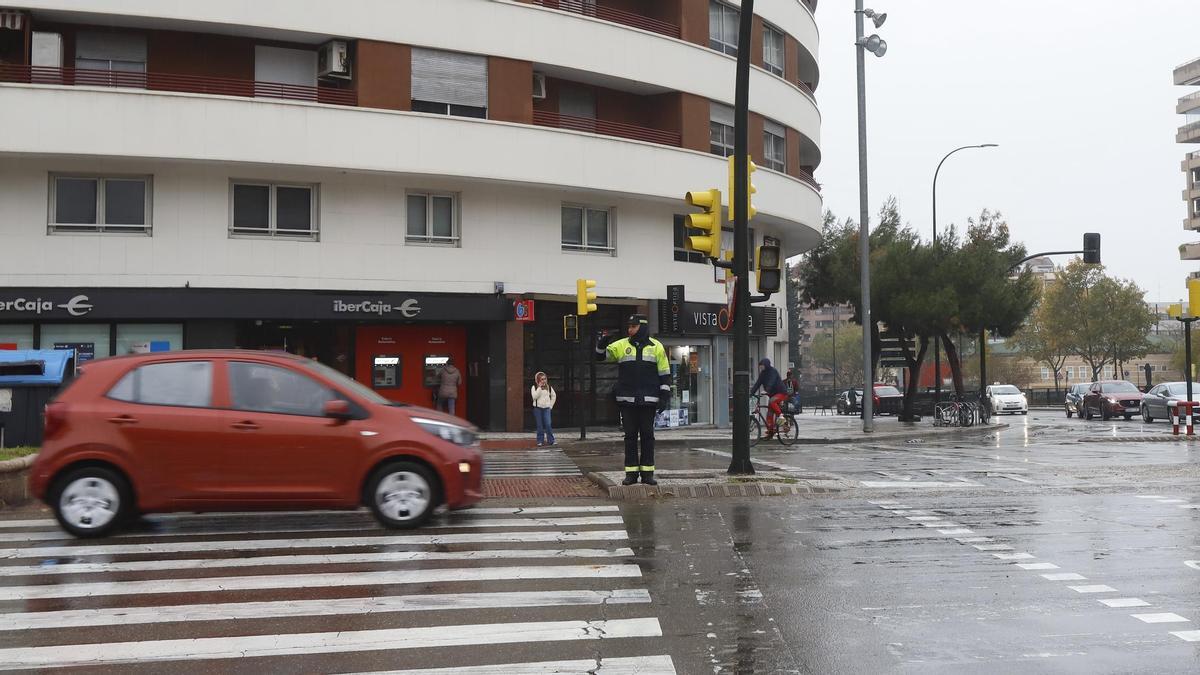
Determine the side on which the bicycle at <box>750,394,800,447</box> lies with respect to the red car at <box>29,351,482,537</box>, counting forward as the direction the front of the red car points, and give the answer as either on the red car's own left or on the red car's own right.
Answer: on the red car's own left

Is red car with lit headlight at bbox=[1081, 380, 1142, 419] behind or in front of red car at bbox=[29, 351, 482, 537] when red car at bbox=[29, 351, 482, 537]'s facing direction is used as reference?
in front

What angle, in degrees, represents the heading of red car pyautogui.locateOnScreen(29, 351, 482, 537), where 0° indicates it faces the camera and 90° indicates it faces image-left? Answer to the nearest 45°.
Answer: approximately 270°

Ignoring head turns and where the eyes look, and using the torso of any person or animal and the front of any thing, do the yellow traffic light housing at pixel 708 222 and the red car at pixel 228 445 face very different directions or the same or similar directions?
very different directions

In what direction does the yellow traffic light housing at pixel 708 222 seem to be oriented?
to the viewer's left

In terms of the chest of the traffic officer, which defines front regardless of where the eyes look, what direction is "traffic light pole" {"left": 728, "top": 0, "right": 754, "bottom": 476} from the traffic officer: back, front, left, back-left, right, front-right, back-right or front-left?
back-left
